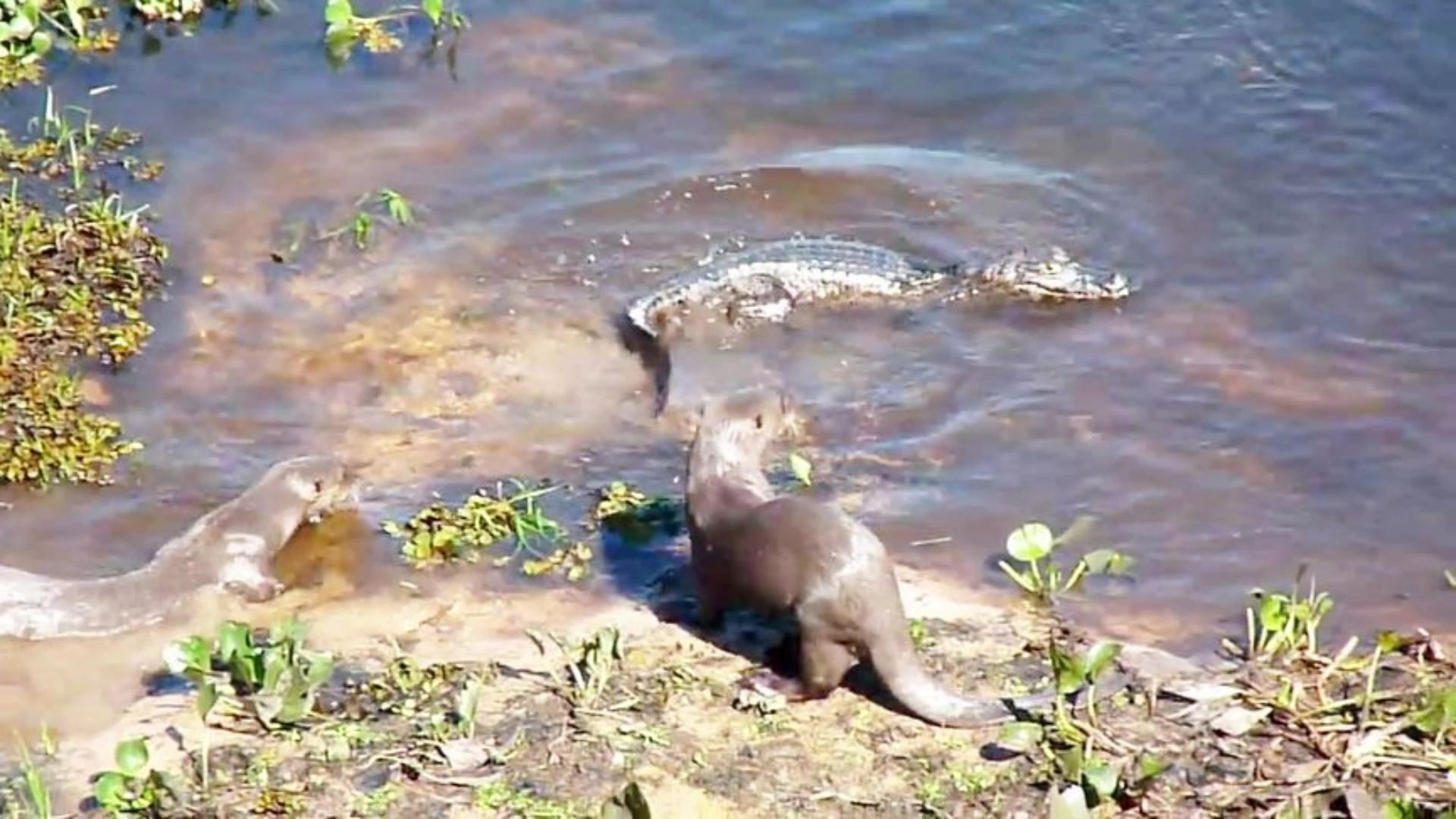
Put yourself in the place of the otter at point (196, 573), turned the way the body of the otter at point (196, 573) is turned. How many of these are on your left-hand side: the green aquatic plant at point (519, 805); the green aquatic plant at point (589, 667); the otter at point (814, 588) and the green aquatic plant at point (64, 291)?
1

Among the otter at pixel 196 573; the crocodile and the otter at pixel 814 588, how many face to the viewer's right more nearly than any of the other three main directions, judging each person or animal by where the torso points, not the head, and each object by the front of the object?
2

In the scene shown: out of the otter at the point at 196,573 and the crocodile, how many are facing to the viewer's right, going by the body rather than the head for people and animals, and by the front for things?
2

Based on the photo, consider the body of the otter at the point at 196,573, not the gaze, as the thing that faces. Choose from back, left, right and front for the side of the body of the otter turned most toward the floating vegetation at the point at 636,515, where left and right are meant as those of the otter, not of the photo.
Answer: front

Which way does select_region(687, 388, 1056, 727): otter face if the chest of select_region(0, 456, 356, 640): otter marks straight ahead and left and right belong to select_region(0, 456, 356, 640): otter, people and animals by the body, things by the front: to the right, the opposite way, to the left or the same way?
to the left

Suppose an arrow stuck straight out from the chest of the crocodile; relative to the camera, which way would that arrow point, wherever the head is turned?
to the viewer's right

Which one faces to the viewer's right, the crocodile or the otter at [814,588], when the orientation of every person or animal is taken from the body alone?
the crocodile

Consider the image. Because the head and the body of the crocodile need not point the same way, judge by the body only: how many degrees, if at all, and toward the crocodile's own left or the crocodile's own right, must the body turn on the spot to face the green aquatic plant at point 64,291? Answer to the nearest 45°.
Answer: approximately 180°

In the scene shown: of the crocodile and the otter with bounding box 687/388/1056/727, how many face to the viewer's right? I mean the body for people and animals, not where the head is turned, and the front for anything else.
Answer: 1

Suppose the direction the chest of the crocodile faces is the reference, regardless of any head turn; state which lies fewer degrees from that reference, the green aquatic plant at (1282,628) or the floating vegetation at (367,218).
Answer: the green aquatic plant

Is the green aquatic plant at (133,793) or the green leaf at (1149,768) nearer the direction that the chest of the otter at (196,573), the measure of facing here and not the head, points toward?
the green leaf

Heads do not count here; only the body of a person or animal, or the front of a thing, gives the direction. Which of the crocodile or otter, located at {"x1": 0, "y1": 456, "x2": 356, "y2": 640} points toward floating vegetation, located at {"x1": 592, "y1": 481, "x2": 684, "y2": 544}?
the otter

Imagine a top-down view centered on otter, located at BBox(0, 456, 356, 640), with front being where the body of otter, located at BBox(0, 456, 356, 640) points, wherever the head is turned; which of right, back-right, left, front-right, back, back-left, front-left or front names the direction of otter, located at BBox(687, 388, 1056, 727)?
front-right

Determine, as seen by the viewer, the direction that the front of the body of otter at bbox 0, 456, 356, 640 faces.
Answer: to the viewer's right

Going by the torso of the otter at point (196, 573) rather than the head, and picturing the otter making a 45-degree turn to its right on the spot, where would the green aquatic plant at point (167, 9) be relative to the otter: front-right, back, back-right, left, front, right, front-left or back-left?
back-left

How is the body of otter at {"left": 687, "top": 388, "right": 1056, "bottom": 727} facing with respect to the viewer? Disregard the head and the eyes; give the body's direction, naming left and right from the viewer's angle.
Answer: facing away from the viewer and to the left of the viewer

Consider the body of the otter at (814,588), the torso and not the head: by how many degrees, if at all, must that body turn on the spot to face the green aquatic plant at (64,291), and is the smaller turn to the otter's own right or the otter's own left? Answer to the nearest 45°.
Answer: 0° — it already faces it
